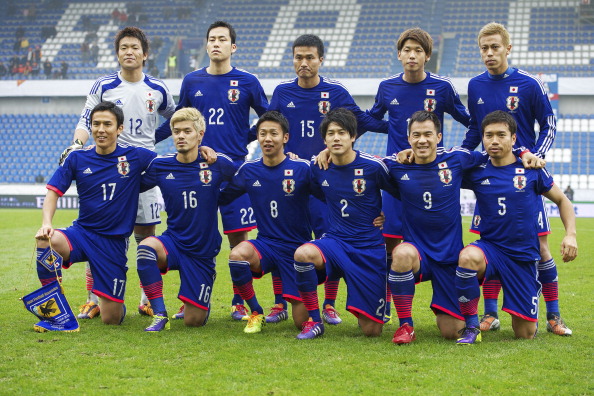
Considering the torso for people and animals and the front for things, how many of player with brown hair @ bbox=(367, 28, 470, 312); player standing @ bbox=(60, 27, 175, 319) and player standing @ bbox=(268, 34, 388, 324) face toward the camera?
3

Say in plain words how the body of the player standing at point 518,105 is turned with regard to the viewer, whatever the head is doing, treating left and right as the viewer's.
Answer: facing the viewer

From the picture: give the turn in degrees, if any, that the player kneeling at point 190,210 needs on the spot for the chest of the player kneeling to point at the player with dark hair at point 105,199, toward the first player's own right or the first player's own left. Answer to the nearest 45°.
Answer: approximately 90° to the first player's own right

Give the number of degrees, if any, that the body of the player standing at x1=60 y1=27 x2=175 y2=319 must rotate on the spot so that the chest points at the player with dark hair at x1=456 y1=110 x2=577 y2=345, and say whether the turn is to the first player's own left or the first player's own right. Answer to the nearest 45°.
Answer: approximately 45° to the first player's own left

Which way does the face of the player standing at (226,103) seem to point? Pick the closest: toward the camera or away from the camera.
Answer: toward the camera

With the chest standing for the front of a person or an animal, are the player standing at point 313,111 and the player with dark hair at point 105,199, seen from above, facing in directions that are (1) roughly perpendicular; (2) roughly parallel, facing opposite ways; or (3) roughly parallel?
roughly parallel

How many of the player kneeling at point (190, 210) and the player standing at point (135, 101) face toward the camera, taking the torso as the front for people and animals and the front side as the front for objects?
2

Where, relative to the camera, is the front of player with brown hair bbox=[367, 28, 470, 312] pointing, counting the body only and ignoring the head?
toward the camera

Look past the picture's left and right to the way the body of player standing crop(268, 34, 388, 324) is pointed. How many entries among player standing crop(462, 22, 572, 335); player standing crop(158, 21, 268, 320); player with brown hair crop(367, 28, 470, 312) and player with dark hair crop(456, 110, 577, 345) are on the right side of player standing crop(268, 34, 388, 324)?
1

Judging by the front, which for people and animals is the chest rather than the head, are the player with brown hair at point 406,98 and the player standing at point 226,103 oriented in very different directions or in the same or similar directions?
same or similar directions

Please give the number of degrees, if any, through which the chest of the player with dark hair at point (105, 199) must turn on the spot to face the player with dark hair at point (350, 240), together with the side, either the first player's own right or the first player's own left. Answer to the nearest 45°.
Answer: approximately 45° to the first player's own left

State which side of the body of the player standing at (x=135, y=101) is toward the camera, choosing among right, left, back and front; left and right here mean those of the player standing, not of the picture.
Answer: front

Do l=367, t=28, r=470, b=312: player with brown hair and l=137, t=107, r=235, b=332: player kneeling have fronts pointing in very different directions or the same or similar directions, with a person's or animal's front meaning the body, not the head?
same or similar directions

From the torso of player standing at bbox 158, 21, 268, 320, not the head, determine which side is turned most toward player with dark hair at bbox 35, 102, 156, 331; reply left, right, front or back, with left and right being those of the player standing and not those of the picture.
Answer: right
